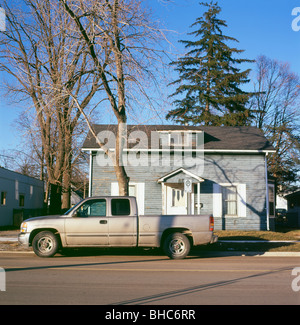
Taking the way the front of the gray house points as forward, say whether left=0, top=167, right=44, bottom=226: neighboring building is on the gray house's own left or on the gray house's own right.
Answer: on the gray house's own right

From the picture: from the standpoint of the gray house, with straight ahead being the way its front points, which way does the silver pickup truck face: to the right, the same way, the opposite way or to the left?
to the right

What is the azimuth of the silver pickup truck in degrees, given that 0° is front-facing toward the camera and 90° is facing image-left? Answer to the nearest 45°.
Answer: approximately 90°

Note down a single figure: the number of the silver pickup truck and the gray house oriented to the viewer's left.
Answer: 1

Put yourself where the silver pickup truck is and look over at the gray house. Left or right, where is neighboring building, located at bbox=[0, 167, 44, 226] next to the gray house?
left

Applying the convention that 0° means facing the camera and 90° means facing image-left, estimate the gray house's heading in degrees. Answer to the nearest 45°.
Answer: approximately 0°

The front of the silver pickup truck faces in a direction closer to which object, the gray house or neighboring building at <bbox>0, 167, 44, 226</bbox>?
the neighboring building

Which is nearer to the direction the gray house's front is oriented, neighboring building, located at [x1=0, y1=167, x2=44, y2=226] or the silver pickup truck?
the silver pickup truck

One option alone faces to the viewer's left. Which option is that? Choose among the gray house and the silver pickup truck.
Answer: the silver pickup truck

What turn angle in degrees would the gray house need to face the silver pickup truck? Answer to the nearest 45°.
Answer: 0° — it already faces it
